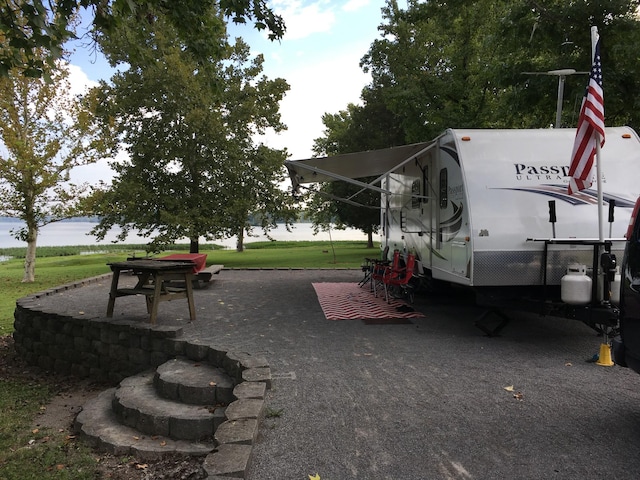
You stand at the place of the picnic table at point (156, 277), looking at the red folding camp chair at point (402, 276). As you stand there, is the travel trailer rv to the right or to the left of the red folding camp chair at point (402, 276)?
right

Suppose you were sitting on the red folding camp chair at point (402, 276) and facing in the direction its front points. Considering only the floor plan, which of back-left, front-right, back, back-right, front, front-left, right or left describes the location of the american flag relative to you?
back-left

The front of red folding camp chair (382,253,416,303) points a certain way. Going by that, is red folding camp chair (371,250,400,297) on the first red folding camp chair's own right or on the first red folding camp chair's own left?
on the first red folding camp chair's own right

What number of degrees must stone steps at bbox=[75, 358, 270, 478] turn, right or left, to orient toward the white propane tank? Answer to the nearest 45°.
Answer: approximately 135° to its left

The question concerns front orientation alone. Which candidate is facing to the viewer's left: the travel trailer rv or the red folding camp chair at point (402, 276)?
the red folding camp chair

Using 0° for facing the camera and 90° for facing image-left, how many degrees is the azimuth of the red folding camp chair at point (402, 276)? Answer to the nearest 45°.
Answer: approximately 90°

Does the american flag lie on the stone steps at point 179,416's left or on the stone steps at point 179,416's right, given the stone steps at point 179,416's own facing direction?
on its left

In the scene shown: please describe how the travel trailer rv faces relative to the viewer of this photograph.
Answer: facing the viewer and to the right of the viewer

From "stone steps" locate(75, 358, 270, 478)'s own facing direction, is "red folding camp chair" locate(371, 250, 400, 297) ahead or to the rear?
to the rear

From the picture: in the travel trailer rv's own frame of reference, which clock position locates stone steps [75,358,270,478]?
The stone steps is roughly at 3 o'clock from the travel trailer rv.

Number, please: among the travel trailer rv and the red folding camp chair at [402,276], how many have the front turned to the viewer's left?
1

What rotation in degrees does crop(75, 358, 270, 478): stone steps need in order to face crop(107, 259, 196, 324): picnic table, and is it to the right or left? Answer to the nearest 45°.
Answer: approximately 135° to its right

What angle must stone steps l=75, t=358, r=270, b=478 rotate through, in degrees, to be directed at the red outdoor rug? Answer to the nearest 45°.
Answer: approximately 180°
